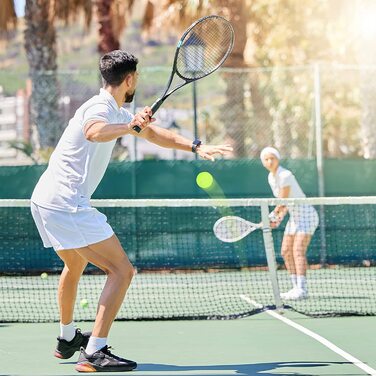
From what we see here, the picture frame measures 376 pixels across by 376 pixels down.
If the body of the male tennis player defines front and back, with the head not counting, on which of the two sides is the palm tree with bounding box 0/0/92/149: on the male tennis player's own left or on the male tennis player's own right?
on the male tennis player's own left

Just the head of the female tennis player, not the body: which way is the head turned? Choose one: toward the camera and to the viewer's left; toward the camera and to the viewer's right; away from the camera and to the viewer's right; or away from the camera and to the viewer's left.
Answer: toward the camera and to the viewer's left

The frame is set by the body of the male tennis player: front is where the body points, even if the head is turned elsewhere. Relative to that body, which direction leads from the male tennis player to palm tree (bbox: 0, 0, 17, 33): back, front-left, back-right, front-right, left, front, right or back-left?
left

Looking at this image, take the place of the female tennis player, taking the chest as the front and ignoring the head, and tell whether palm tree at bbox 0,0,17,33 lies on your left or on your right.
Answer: on your right

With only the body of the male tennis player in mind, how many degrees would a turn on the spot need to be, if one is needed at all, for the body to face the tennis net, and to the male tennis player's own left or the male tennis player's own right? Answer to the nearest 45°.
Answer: approximately 90° to the male tennis player's own left

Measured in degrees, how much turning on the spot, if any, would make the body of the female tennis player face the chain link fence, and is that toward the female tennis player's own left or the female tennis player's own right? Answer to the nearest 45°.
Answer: approximately 135° to the female tennis player's own right

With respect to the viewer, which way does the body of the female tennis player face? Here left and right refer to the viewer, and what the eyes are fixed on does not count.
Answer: facing the viewer and to the left of the viewer

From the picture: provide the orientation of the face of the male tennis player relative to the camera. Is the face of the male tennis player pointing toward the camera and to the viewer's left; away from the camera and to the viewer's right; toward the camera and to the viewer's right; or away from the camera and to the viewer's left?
away from the camera and to the viewer's right

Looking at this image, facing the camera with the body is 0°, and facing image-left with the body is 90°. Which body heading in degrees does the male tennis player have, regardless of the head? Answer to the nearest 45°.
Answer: approximately 270°
